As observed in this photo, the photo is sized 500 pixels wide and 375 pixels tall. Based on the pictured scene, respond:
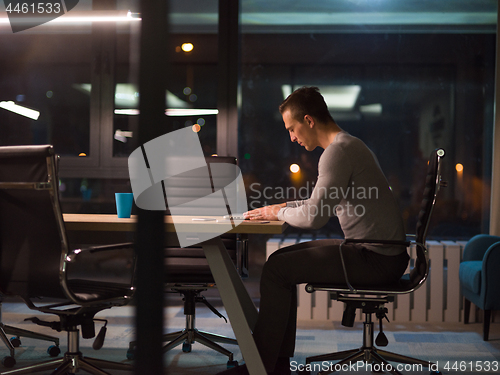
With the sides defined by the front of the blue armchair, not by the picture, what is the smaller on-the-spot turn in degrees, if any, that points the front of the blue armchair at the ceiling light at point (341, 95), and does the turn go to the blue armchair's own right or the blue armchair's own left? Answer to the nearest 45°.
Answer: approximately 90° to the blue armchair's own right

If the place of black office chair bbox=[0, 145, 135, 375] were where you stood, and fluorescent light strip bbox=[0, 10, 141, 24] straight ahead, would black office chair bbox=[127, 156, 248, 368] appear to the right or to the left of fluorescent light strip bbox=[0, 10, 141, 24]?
right

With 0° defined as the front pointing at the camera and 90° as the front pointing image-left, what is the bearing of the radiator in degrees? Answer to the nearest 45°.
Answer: approximately 0°

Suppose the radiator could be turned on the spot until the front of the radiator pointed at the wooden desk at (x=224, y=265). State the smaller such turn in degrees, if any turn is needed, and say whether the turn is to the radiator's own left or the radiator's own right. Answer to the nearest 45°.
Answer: approximately 45° to the radiator's own right

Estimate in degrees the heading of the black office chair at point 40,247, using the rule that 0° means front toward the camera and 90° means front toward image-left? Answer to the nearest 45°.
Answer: approximately 225°

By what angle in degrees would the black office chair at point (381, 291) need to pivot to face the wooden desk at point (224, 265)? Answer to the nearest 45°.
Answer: approximately 45° to its left

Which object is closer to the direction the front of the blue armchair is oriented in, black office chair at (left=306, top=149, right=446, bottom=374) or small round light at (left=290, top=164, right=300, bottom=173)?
the black office chair

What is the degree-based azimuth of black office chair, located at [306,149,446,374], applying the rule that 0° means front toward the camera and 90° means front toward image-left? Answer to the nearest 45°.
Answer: approximately 90°

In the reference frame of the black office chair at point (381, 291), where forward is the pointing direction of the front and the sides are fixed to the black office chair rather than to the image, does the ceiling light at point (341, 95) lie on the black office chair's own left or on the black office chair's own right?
on the black office chair's own right

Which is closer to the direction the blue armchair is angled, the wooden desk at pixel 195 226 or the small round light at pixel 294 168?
the wooden desk

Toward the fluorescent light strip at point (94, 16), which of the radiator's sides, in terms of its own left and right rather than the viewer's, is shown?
right

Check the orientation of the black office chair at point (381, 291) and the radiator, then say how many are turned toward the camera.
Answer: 1
